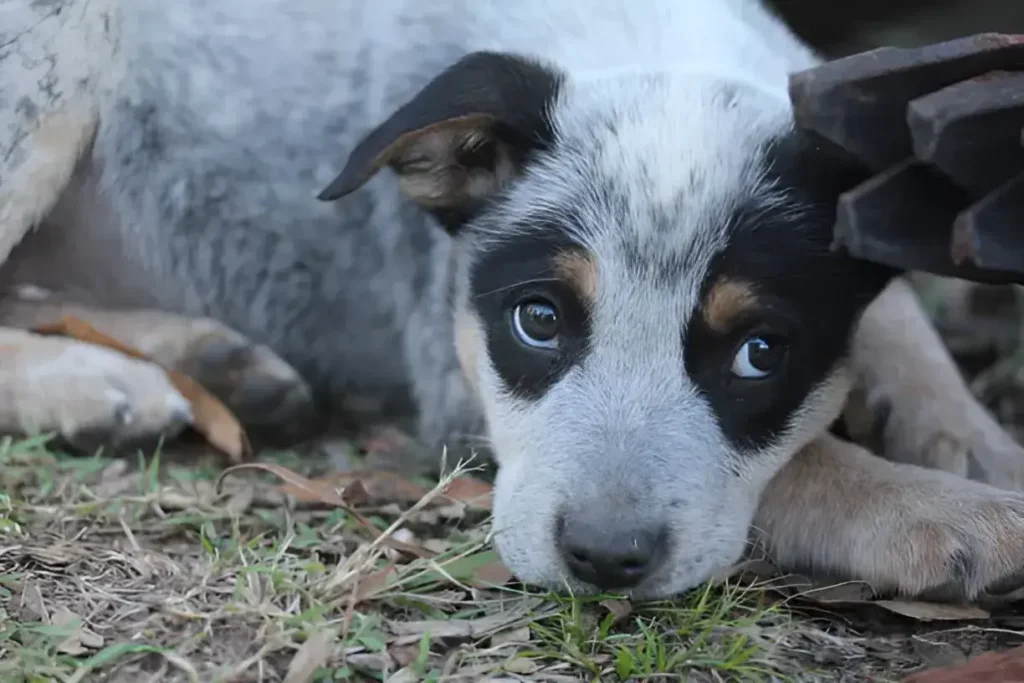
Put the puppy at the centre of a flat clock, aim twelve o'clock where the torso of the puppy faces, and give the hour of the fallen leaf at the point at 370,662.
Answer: The fallen leaf is roughly at 2 o'clock from the puppy.

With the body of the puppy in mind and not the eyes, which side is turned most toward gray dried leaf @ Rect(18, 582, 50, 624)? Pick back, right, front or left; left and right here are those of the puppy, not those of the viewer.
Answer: right

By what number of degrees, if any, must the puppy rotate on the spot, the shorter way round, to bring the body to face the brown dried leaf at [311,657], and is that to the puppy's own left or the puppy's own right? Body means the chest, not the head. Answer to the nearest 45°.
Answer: approximately 45° to the puppy's own right

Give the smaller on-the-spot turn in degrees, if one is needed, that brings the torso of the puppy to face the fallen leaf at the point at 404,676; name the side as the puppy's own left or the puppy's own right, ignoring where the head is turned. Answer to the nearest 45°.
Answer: approximately 45° to the puppy's own right

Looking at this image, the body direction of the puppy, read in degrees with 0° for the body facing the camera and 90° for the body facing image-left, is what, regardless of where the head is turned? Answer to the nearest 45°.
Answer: approximately 315°

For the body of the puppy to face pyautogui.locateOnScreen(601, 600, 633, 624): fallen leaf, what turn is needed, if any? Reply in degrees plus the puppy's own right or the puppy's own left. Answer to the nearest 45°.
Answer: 0° — it already faces it
